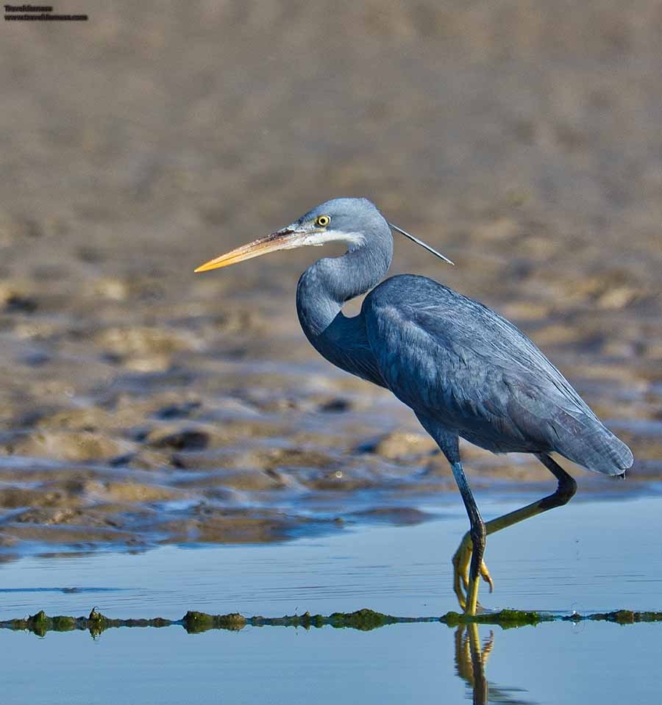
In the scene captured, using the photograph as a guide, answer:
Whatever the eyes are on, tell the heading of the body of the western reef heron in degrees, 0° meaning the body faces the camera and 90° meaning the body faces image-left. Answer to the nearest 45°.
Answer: approximately 90°
